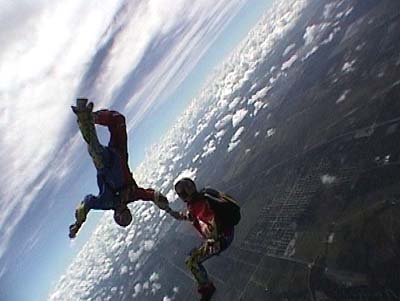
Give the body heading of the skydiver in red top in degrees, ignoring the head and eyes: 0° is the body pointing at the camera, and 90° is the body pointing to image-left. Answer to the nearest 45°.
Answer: approximately 90°
